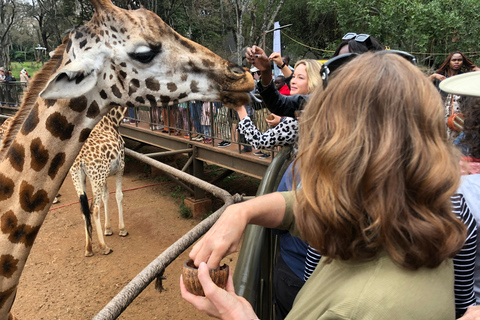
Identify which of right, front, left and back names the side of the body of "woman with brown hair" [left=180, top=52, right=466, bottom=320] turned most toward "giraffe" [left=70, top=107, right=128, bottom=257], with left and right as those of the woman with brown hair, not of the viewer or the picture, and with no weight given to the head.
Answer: front

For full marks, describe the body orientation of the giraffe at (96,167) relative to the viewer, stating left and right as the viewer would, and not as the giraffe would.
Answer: facing away from the viewer and to the right of the viewer

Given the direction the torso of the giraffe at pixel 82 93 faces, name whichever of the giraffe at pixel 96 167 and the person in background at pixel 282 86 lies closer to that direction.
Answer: the person in background

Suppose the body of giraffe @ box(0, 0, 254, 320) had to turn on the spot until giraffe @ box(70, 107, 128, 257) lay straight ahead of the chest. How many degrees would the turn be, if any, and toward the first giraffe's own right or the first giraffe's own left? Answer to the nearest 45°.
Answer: approximately 90° to the first giraffe's own left

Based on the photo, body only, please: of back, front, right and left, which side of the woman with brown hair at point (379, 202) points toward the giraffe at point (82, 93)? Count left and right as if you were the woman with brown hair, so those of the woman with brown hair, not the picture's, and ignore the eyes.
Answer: front

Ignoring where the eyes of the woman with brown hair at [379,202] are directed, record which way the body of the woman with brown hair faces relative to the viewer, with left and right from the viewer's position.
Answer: facing away from the viewer and to the left of the viewer

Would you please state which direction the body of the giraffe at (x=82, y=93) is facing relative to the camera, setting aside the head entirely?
to the viewer's right

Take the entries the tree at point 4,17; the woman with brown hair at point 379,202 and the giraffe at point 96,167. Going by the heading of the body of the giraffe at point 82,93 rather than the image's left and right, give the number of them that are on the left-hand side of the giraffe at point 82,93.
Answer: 2

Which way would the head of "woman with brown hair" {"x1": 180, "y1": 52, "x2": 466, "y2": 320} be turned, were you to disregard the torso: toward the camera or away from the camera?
away from the camera

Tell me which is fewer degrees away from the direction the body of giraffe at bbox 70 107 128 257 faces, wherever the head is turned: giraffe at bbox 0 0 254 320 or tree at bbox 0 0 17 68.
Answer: the tree

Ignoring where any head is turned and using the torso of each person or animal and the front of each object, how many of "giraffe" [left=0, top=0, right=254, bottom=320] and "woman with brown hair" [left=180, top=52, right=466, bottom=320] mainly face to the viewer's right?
1

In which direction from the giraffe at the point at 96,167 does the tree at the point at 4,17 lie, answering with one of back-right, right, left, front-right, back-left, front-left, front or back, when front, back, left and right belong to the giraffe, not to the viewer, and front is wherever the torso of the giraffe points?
front-left

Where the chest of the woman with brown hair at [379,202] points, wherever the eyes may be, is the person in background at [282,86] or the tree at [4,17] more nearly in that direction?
the tree

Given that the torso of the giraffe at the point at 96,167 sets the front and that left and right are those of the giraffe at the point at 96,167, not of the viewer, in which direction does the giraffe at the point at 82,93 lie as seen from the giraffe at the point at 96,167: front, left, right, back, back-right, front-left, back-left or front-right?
back-right

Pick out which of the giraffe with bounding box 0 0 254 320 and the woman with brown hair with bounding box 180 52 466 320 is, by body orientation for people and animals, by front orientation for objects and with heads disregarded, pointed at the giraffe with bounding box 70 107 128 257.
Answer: the woman with brown hair
